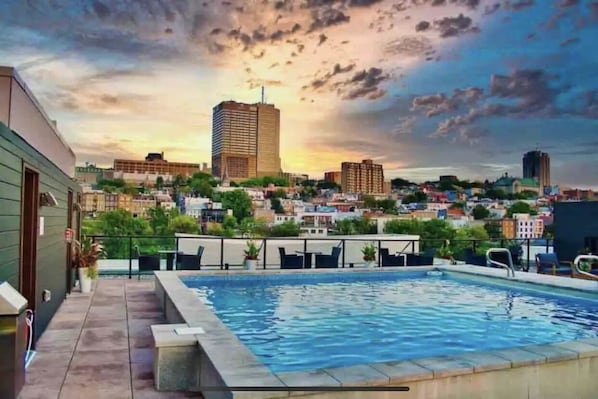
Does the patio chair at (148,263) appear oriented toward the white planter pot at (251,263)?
yes

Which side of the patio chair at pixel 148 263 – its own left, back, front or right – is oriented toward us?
right

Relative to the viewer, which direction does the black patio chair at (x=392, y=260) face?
to the viewer's right

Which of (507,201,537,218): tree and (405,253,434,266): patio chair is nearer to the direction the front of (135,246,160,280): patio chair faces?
the patio chair

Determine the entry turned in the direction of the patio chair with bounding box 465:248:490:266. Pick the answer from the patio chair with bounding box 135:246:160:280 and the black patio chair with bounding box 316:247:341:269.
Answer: the patio chair with bounding box 135:246:160:280

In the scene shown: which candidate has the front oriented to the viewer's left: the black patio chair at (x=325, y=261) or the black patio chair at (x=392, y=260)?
the black patio chair at (x=325, y=261)

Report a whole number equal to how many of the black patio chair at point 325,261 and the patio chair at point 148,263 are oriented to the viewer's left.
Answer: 1
